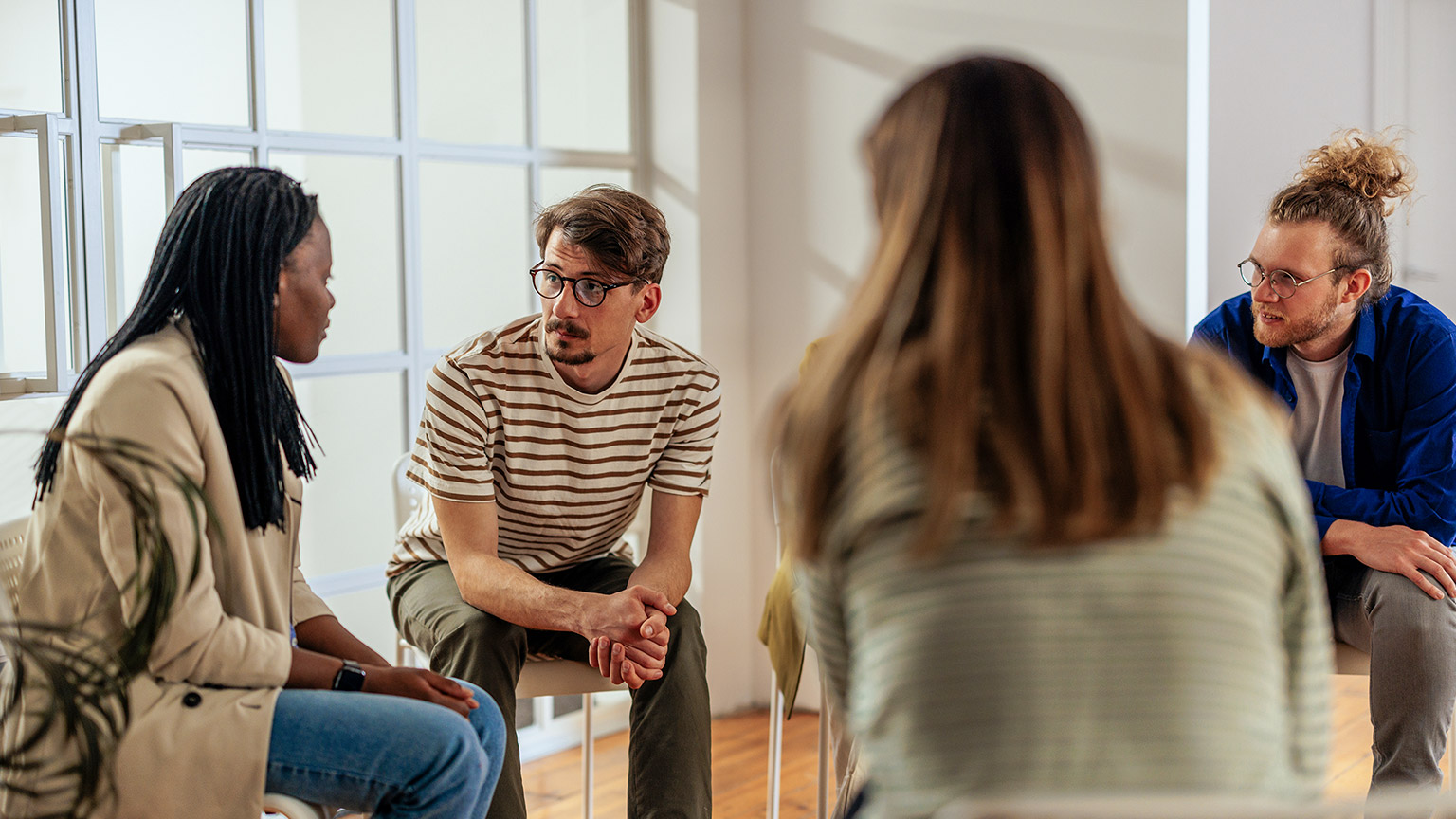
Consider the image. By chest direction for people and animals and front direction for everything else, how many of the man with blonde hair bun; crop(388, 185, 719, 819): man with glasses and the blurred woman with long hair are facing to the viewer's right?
0

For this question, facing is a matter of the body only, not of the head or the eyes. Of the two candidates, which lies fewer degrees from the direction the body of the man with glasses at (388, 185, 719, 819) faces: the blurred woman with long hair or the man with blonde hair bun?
the blurred woman with long hair

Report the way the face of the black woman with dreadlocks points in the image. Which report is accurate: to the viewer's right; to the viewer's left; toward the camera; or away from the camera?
to the viewer's right

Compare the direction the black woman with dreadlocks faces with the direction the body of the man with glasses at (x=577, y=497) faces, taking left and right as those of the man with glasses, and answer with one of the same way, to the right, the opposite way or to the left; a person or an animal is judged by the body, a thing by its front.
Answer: to the left

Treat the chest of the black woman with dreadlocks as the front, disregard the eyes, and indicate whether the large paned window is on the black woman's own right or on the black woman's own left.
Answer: on the black woman's own left

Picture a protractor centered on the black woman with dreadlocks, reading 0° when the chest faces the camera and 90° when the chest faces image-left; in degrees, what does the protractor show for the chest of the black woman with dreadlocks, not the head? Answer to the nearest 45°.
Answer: approximately 270°

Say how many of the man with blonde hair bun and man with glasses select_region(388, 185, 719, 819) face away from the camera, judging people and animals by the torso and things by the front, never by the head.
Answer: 0

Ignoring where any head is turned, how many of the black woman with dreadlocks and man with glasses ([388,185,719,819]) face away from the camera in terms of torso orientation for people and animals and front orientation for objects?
0

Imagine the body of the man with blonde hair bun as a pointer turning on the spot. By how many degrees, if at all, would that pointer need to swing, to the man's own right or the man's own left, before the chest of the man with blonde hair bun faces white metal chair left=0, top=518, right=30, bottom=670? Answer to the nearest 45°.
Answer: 0° — they already face it

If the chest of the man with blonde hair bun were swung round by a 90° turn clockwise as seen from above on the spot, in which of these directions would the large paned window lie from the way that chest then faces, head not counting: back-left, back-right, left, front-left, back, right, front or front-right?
front-left

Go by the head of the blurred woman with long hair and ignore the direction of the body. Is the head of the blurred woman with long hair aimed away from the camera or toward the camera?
away from the camera

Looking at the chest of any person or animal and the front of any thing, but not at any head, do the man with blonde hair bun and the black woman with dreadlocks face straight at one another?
yes

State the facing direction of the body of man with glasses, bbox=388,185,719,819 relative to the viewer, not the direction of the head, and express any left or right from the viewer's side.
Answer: facing the viewer

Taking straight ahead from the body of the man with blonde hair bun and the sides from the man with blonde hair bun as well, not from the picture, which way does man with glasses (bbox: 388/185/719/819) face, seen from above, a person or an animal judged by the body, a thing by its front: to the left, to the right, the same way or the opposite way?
to the left

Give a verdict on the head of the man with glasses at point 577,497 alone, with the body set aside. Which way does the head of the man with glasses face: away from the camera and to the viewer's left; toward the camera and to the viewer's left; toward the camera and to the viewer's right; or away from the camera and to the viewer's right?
toward the camera and to the viewer's left

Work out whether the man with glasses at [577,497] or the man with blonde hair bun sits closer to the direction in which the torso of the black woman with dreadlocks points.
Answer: the man with blonde hair bun

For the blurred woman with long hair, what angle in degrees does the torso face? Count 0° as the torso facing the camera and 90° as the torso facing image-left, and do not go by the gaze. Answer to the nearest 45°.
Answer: approximately 180°
